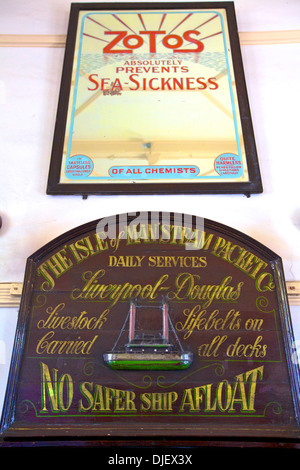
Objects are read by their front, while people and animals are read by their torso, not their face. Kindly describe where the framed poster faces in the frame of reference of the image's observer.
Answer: facing the viewer

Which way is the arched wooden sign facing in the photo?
toward the camera

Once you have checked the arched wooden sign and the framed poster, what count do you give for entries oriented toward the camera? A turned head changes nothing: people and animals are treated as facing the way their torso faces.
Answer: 2

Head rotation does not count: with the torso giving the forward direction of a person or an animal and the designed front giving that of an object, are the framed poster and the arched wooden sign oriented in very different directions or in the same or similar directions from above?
same or similar directions
